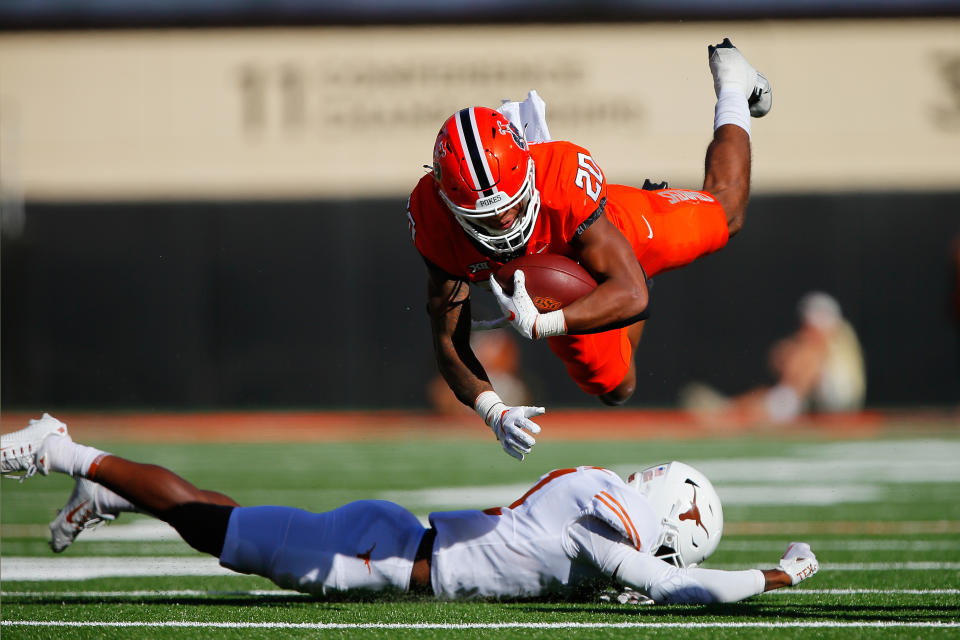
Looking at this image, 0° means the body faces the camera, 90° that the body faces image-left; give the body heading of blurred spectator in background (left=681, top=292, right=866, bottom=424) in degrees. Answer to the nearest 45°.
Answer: approximately 90°

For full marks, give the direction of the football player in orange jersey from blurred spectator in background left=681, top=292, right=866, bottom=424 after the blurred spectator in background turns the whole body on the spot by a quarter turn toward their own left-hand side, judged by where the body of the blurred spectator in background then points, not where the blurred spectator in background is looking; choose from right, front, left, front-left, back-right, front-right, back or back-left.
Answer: front
